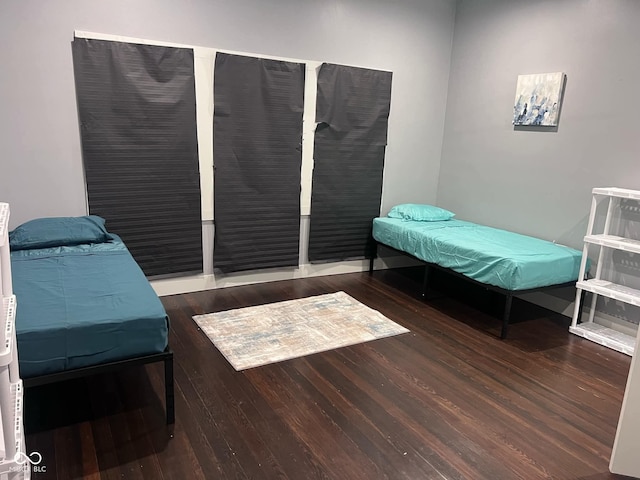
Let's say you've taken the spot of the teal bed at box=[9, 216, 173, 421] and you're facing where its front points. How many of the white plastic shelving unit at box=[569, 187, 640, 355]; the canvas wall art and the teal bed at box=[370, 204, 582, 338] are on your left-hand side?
3

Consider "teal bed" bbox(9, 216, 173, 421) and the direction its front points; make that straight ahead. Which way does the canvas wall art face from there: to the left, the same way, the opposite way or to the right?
to the right

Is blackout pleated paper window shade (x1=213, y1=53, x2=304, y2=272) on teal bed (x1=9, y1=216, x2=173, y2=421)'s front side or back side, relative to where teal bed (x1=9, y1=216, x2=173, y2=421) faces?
on the back side

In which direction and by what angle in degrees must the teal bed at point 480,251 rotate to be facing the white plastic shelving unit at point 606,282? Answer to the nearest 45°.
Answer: approximately 45° to its left

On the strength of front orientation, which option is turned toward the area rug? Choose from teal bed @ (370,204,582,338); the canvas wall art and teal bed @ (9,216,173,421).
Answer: the canvas wall art

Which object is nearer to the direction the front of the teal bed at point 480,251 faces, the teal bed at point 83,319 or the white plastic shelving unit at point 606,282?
the white plastic shelving unit

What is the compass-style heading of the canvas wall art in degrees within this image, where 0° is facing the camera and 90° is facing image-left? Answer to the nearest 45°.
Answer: approximately 45°

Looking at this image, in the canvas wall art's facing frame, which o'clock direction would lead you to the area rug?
The area rug is roughly at 12 o'clock from the canvas wall art.

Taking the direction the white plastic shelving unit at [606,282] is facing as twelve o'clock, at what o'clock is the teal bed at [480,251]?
The teal bed is roughly at 3 o'clock from the white plastic shelving unit.

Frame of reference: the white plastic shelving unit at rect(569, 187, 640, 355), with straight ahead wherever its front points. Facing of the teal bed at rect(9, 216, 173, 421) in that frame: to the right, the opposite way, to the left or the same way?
to the left
